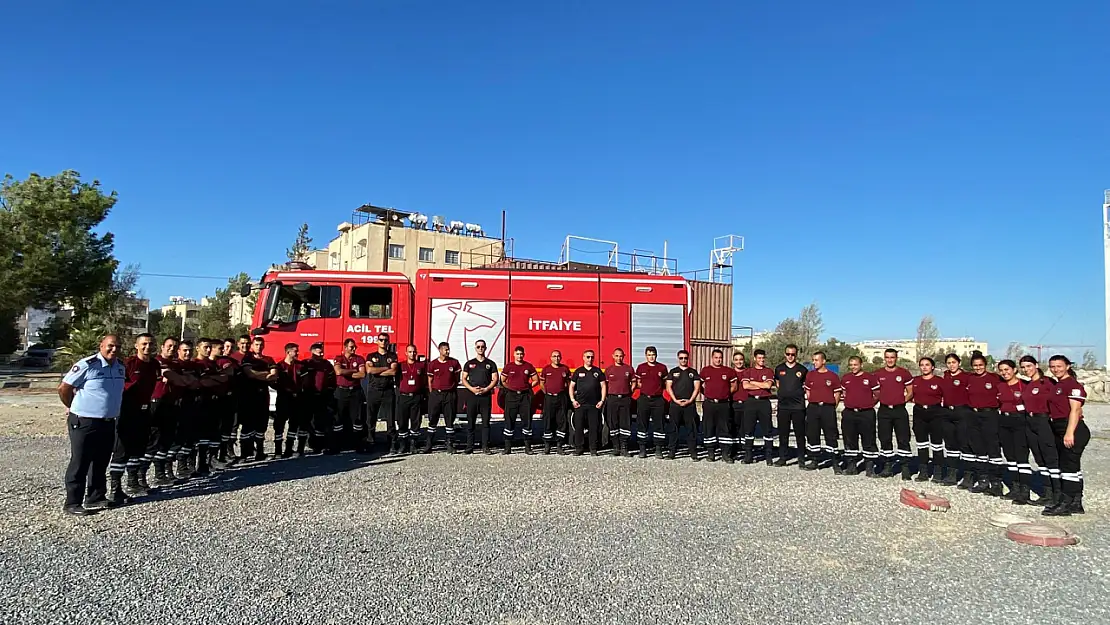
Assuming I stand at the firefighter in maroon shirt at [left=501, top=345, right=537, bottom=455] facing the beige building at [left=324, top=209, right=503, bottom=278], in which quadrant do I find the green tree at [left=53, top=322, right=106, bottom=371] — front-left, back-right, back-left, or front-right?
front-left

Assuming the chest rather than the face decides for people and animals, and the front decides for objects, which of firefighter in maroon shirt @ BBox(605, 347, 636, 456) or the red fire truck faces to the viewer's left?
the red fire truck

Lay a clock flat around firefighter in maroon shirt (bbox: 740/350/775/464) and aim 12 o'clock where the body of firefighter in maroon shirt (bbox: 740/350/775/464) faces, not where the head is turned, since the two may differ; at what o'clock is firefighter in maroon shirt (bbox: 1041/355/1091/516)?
firefighter in maroon shirt (bbox: 1041/355/1091/516) is roughly at 10 o'clock from firefighter in maroon shirt (bbox: 740/350/775/464).

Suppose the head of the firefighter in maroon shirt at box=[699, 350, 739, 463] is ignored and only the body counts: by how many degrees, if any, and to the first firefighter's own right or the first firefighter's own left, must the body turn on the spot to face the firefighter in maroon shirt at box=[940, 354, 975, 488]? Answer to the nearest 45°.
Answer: approximately 90° to the first firefighter's own left

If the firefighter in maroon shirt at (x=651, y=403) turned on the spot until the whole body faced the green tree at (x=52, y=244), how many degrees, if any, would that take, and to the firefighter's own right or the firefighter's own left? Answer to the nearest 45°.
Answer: approximately 135° to the firefighter's own right

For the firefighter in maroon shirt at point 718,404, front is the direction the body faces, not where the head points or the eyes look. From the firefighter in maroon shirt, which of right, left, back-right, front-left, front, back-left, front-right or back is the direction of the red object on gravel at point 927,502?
front-left

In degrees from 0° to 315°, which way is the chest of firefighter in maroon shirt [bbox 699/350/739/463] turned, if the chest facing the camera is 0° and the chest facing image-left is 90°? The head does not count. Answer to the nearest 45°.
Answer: approximately 0°

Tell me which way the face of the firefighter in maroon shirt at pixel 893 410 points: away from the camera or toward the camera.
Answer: toward the camera

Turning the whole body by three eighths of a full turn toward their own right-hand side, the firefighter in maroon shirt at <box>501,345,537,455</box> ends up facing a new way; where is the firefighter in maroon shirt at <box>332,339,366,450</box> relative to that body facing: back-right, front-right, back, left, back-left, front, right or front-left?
front-left

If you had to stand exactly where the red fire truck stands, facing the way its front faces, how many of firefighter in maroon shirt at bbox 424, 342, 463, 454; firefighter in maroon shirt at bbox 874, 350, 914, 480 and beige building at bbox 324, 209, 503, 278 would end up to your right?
1

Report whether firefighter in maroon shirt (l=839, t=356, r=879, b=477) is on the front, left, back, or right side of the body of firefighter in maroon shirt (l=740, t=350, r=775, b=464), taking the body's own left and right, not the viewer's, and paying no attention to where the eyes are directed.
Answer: left

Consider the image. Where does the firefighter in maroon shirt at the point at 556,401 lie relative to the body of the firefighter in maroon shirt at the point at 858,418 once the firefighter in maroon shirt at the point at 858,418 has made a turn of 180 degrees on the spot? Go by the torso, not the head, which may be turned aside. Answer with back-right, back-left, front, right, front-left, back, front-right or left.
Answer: left

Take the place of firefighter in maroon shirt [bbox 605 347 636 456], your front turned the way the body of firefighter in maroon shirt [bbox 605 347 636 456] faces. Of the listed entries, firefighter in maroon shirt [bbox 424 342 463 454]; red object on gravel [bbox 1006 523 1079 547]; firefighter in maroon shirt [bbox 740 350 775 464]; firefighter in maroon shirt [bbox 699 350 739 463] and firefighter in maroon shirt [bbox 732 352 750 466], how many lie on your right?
1

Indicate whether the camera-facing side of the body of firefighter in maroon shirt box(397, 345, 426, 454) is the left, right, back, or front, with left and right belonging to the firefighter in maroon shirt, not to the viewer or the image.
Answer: front

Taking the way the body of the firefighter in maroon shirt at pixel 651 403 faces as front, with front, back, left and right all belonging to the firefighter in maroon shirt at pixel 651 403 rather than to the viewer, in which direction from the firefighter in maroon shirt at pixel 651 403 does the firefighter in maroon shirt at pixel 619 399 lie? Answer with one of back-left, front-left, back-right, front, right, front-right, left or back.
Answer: right

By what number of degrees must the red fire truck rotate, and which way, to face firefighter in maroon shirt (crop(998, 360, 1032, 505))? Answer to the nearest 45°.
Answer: approximately 135° to its left

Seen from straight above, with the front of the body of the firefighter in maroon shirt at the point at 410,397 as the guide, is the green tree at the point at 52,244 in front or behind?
behind

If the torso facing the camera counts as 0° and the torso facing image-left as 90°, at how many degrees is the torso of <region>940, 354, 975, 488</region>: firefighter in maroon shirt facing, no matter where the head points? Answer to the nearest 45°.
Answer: approximately 45°

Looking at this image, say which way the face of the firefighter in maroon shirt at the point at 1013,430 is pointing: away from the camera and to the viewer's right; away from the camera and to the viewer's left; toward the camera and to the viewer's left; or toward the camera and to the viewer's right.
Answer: toward the camera and to the viewer's left

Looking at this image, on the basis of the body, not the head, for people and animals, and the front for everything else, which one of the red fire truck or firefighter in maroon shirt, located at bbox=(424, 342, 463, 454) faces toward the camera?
the firefighter in maroon shirt

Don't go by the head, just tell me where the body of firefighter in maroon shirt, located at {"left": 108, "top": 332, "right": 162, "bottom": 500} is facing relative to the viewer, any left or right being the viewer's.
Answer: facing the viewer and to the right of the viewer

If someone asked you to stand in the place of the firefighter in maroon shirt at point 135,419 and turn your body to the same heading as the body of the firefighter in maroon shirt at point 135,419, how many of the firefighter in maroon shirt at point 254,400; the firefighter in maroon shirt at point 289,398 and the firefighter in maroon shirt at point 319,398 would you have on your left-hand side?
3
